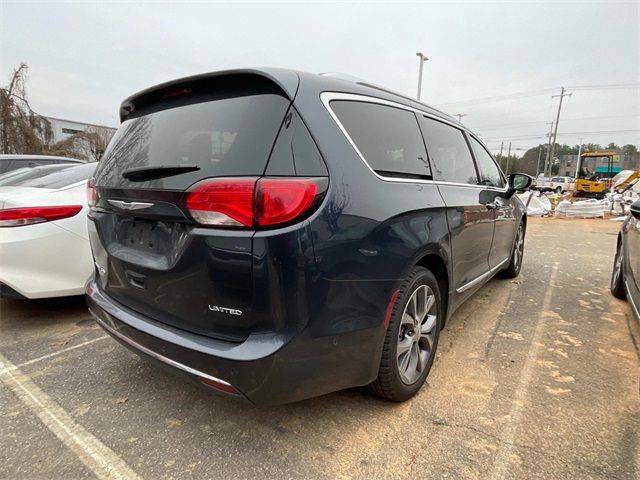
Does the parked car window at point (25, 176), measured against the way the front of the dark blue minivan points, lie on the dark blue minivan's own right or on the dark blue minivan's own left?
on the dark blue minivan's own left

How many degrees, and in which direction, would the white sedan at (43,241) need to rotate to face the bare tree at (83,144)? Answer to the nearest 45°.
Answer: approximately 45° to its left

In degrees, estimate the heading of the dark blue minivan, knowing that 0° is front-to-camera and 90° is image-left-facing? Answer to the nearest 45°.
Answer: approximately 225°

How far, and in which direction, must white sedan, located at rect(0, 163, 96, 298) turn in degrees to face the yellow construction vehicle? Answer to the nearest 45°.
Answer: approximately 45° to its right

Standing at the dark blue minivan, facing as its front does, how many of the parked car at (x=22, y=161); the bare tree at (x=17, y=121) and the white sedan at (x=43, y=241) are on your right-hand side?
0

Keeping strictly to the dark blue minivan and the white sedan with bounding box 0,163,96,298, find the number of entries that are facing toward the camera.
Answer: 0

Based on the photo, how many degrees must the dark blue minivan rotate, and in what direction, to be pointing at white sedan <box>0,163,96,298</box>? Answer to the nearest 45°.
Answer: approximately 90° to its left

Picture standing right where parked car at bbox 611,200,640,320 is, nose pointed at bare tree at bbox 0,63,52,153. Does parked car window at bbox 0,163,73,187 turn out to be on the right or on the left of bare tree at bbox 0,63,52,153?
left

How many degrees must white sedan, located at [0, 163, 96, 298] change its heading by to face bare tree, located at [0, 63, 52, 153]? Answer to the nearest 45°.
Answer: approximately 45° to its left

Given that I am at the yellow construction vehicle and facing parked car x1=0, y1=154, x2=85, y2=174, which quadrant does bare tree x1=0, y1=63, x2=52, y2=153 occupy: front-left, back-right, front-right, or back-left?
front-right

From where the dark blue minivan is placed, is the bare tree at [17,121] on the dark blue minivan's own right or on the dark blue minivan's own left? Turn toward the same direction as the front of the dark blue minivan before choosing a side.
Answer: on the dark blue minivan's own left

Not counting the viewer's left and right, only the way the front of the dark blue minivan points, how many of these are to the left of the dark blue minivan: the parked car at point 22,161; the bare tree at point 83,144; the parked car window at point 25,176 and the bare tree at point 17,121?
4

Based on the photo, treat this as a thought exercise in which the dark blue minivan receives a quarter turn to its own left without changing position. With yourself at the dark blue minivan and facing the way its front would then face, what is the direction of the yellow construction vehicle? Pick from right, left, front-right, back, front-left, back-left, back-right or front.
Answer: right

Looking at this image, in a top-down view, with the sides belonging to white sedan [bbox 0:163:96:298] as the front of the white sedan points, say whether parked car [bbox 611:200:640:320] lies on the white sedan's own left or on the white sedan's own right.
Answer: on the white sedan's own right
